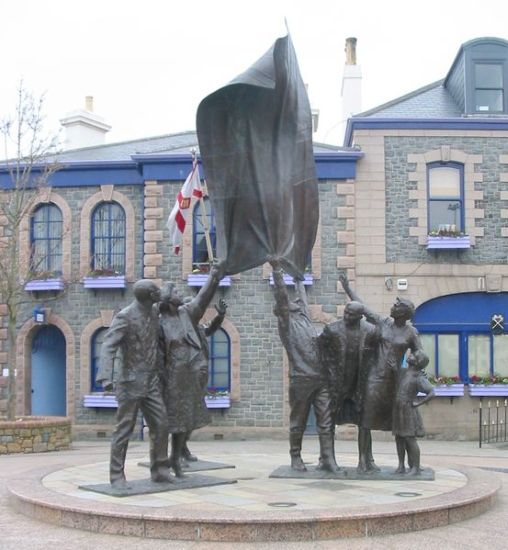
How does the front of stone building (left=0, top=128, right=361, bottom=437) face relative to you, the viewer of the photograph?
facing the viewer

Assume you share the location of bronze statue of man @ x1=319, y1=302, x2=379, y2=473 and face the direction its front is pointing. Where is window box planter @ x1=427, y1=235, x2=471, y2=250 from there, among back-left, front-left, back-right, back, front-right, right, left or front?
back

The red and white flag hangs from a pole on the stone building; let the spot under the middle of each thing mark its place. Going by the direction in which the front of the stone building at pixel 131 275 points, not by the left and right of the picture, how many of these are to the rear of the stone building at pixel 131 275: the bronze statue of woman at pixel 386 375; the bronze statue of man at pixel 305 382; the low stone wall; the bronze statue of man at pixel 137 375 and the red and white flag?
0

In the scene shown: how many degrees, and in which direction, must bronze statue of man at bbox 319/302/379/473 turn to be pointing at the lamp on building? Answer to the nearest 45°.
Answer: approximately 135° to its right

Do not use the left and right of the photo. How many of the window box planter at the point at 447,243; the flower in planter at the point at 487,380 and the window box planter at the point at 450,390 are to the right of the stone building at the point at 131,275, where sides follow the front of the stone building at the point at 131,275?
0

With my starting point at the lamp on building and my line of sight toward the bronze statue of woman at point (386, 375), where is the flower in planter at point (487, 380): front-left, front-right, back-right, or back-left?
front-left

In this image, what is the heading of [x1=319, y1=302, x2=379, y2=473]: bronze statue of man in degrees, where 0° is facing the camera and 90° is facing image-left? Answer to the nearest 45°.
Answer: approximately 0°

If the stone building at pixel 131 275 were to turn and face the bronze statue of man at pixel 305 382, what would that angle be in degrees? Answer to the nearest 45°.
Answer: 0° — it already faces it

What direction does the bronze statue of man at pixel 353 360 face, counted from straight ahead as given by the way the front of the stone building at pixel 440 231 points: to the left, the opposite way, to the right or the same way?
the same way

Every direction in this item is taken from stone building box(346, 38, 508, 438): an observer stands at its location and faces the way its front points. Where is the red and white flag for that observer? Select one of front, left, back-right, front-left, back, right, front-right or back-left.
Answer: front-right

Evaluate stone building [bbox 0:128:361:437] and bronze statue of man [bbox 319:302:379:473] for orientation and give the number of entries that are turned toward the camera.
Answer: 2

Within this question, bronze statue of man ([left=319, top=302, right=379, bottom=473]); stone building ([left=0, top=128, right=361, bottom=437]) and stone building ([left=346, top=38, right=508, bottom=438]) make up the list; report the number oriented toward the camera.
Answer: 3

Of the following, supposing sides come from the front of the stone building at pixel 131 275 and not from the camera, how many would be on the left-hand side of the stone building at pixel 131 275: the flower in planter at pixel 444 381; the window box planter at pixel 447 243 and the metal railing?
3

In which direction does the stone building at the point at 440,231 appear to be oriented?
toward the camera

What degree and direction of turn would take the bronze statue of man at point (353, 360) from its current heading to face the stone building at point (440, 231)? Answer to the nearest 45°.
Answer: approximately 180°
